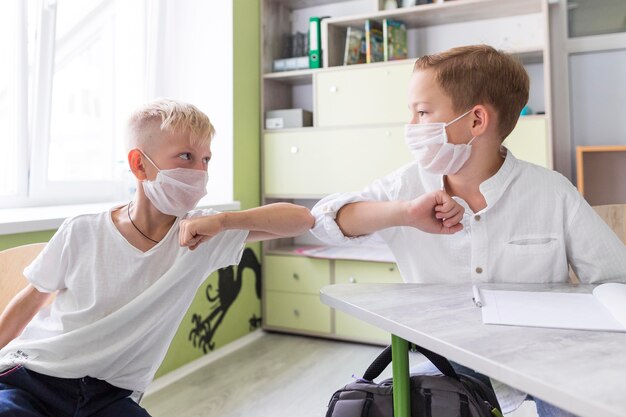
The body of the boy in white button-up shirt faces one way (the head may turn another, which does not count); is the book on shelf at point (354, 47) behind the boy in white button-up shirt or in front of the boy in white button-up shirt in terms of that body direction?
behind

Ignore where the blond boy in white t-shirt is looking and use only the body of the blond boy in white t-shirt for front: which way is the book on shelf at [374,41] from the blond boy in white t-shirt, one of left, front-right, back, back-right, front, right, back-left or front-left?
left

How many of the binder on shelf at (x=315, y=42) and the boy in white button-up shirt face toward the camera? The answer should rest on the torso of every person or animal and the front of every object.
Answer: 2

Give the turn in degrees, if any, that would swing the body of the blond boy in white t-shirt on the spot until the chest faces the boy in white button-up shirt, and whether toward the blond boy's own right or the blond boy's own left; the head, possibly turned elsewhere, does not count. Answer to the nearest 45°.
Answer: approximately 45° to the blond boy's own left

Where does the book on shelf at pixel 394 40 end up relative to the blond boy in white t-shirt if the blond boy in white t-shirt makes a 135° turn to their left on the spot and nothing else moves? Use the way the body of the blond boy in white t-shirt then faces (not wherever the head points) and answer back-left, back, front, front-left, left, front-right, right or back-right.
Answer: front-right

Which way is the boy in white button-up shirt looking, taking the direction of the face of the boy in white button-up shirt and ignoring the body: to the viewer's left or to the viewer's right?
to the viewer's left

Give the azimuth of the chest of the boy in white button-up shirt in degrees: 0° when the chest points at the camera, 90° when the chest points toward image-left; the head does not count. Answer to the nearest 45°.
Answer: approximately 0°

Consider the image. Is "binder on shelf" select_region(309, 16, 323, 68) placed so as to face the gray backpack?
yes

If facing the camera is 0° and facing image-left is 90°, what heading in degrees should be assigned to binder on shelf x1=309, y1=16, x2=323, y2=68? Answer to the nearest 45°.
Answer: approximately 0°
